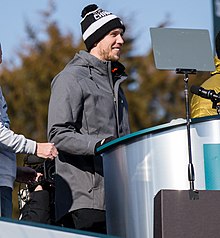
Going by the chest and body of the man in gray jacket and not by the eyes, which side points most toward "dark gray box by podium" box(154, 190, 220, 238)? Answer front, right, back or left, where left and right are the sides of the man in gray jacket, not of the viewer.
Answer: front

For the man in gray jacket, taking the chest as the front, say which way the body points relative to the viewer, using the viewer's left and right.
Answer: facing the viewer and to the right of the viewer

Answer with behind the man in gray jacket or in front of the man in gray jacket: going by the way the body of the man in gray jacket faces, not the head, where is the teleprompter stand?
in front

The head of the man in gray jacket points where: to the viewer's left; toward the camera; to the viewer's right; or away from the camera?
to the viewer's right

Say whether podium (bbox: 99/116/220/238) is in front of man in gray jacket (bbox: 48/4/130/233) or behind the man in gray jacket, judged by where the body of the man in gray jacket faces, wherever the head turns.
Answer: in front
